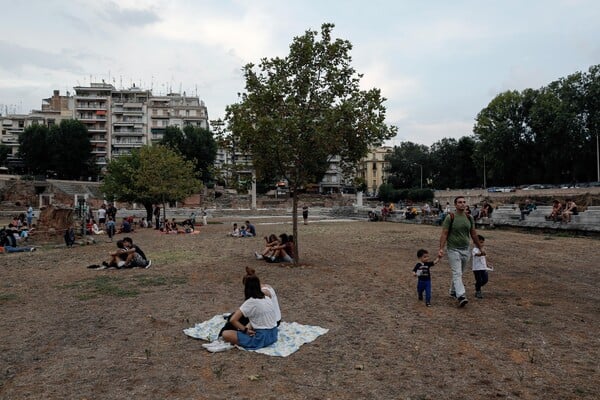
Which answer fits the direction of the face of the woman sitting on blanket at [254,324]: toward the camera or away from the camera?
away from the camera

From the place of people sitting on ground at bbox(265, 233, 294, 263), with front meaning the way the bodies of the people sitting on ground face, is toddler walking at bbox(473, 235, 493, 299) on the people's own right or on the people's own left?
on the people's own left

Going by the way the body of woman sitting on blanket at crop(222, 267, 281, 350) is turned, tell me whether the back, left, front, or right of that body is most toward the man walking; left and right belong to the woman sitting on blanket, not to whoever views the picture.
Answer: right

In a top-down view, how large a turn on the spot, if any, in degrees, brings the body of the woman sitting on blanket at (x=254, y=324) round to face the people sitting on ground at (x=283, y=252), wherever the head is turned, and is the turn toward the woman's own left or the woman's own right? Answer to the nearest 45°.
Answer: approximately 45° to the woman's own right

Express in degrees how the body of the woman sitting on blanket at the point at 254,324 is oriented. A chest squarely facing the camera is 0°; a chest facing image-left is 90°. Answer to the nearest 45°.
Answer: approximately 135°

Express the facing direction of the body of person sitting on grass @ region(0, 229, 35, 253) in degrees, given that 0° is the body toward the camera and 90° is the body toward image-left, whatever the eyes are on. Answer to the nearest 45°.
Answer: approximately 270°

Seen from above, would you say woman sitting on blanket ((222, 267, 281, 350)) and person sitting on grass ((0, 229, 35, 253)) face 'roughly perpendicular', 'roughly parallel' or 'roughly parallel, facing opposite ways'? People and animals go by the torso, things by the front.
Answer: roughly perpendicular

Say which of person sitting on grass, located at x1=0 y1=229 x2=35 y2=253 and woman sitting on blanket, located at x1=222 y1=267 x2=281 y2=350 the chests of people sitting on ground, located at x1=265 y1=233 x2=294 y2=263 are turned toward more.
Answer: the person sitting on grass

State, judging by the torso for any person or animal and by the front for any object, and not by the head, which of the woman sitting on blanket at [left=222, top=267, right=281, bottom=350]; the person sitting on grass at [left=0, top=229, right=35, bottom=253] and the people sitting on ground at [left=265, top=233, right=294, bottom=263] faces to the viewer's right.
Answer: the person sitting on grass at [left=0, top=229, right=35, bottom=253]

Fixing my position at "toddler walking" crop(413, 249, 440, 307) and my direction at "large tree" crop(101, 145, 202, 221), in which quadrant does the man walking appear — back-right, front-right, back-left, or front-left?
back-right

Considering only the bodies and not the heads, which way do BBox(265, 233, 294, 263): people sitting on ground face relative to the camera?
to the viewer's left

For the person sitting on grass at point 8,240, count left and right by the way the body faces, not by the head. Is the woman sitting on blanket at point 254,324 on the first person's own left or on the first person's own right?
on the first person's own right

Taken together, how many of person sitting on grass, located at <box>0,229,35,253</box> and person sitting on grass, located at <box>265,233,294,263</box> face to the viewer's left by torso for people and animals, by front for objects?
1
